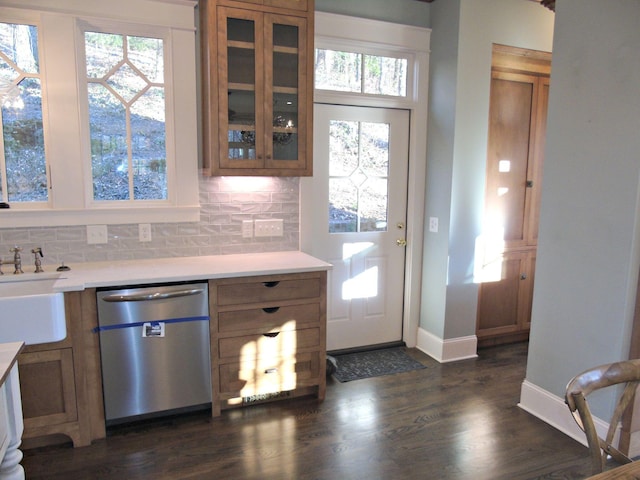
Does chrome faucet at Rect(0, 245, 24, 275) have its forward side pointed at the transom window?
no

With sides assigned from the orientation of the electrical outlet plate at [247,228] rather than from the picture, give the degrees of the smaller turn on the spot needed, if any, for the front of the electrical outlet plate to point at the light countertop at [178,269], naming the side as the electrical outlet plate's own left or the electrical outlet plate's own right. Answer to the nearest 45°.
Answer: approximately 45° to the electrical outlet plate's own right

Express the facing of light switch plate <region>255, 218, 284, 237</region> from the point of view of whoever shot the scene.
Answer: facing the viewer

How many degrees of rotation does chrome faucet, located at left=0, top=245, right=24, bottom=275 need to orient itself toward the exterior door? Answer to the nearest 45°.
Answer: approximately 90° to its left

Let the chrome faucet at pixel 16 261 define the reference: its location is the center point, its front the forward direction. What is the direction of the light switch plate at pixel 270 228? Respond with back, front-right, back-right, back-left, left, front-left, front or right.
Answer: left

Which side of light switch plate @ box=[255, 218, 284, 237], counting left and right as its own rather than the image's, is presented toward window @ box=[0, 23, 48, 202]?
right

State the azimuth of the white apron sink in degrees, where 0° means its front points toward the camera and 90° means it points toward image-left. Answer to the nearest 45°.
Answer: approximately 0°

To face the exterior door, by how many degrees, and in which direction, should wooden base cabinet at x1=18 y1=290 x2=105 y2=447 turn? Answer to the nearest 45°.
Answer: approximately 90° to its left

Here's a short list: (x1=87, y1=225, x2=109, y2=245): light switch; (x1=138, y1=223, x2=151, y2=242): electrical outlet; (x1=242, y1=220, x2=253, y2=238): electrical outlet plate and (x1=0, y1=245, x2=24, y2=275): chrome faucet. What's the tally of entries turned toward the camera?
4

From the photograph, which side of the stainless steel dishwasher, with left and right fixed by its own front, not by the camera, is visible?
front

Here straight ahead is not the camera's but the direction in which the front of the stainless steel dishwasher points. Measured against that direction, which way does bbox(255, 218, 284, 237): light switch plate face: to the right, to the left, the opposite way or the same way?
the same way

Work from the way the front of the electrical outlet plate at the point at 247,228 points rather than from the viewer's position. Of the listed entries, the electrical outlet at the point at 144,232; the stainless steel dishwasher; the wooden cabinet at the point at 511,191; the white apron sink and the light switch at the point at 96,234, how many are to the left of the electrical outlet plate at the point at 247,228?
1

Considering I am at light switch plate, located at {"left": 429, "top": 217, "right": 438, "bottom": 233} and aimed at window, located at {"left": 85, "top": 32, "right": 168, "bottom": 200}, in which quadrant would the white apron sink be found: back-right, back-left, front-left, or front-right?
front-left

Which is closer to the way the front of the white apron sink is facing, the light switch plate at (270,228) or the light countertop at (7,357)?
the light countertop

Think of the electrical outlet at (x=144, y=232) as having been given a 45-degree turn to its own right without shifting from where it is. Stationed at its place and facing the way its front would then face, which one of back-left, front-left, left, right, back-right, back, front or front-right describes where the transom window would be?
back-left

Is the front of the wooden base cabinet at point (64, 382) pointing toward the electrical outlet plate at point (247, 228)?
no

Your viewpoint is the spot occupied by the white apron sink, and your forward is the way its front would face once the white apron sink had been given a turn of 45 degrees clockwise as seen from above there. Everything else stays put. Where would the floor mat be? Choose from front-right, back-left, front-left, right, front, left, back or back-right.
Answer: back-left

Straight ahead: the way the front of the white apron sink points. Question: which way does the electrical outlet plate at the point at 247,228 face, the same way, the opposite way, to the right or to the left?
the same way

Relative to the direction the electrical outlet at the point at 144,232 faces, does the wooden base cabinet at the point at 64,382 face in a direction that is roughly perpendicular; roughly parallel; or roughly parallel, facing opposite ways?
roughly parallel
